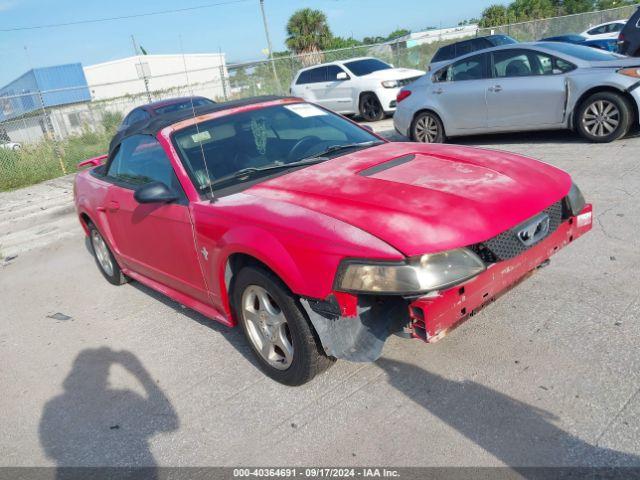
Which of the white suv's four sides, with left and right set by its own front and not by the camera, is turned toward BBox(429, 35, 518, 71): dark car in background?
left

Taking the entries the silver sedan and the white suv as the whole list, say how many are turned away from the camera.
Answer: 0

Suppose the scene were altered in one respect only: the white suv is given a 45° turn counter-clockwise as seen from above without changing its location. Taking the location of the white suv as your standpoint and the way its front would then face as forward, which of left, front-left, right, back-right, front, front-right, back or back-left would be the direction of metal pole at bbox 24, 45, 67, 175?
back

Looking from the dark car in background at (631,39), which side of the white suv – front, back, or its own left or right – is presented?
front

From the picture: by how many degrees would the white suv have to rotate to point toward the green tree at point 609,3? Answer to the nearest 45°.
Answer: approximately 90° to its left

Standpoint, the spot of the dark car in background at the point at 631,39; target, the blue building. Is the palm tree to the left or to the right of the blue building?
right

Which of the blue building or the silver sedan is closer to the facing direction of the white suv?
the silver sedan

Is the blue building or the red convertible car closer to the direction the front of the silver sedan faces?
the red convertible car

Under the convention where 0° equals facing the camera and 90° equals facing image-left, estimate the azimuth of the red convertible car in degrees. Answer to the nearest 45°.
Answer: approximately 315°

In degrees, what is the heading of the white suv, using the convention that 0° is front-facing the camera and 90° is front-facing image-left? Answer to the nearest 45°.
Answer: approximately 315°

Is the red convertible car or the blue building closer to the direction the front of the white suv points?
the red convertible car

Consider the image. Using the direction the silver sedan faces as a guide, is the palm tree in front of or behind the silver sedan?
behind
